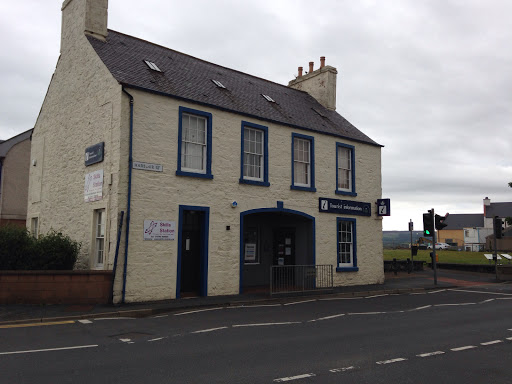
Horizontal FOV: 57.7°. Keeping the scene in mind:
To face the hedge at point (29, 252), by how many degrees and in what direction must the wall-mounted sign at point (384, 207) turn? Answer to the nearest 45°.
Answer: approximately 45° to its right

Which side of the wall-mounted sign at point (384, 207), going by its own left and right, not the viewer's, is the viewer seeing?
front

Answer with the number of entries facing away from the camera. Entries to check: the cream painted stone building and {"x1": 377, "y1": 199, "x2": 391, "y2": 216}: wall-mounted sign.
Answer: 0

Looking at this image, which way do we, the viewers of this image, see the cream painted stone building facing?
facing the viewer and to the right of the viewer

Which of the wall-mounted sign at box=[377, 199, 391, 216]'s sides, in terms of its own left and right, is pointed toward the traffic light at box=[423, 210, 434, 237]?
left

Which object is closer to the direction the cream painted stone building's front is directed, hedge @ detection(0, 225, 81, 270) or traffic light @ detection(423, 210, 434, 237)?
the traffic light

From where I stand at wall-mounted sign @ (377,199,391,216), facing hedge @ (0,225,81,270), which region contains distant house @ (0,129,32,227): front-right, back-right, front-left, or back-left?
front-right

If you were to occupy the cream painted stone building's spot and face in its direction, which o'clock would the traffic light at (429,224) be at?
The traffic light is roughly at 10 o'clock from the cream painted stone building.

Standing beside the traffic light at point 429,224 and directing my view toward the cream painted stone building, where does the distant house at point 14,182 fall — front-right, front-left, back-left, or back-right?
front-right

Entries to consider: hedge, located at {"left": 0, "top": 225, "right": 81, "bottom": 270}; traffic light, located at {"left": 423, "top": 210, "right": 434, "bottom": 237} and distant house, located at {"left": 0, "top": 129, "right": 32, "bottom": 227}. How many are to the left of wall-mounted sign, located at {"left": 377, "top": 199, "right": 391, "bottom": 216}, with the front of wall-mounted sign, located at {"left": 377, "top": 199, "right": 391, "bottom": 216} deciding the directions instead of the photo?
1
